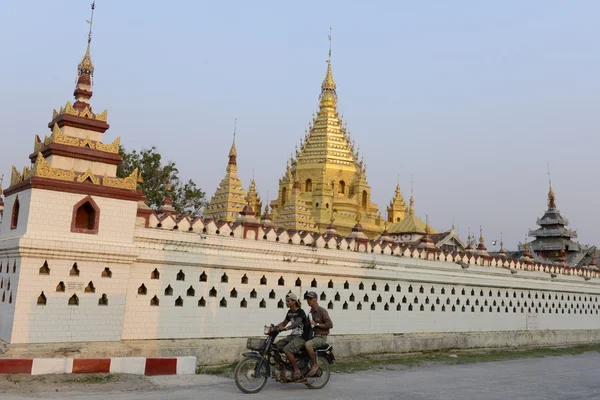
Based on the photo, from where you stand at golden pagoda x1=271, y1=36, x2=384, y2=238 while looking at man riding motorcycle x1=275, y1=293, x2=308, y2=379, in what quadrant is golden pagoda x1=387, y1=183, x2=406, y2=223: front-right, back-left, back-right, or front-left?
back-left

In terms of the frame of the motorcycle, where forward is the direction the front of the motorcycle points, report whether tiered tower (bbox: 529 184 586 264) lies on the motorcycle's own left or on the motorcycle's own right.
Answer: on the motorcycle's own right

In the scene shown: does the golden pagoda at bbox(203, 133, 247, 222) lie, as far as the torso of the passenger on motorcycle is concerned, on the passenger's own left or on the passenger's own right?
on the passenger's own right

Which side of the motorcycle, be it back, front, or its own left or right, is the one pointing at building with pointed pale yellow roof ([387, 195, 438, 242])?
right

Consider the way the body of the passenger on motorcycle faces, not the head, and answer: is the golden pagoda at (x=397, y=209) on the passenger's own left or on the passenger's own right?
on the passenger's own right

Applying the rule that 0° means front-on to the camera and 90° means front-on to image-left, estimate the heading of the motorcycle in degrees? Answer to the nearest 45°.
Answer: approximately 90°

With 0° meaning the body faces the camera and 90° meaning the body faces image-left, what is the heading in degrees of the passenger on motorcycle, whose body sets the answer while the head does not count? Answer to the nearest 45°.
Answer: approximately 90°

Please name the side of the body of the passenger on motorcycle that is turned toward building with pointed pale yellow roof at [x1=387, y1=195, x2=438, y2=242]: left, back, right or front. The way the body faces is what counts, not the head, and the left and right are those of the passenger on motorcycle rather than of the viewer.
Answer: right

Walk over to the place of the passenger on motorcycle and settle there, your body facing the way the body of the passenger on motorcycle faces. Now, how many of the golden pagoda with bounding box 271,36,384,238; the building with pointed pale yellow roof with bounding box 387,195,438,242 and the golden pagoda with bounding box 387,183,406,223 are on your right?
3

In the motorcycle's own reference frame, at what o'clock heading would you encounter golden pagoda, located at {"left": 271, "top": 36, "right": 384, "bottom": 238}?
The golden pagoda is roughly at 3 o'clock from the motorcycle.

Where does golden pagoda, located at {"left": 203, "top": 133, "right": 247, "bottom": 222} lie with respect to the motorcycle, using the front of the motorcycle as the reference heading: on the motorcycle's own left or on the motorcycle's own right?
on the motorcycle's own right

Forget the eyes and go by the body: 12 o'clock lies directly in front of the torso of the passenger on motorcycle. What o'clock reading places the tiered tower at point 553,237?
The tiered tower is roughly at 4 o'clock from the passenger on motorcycle.
